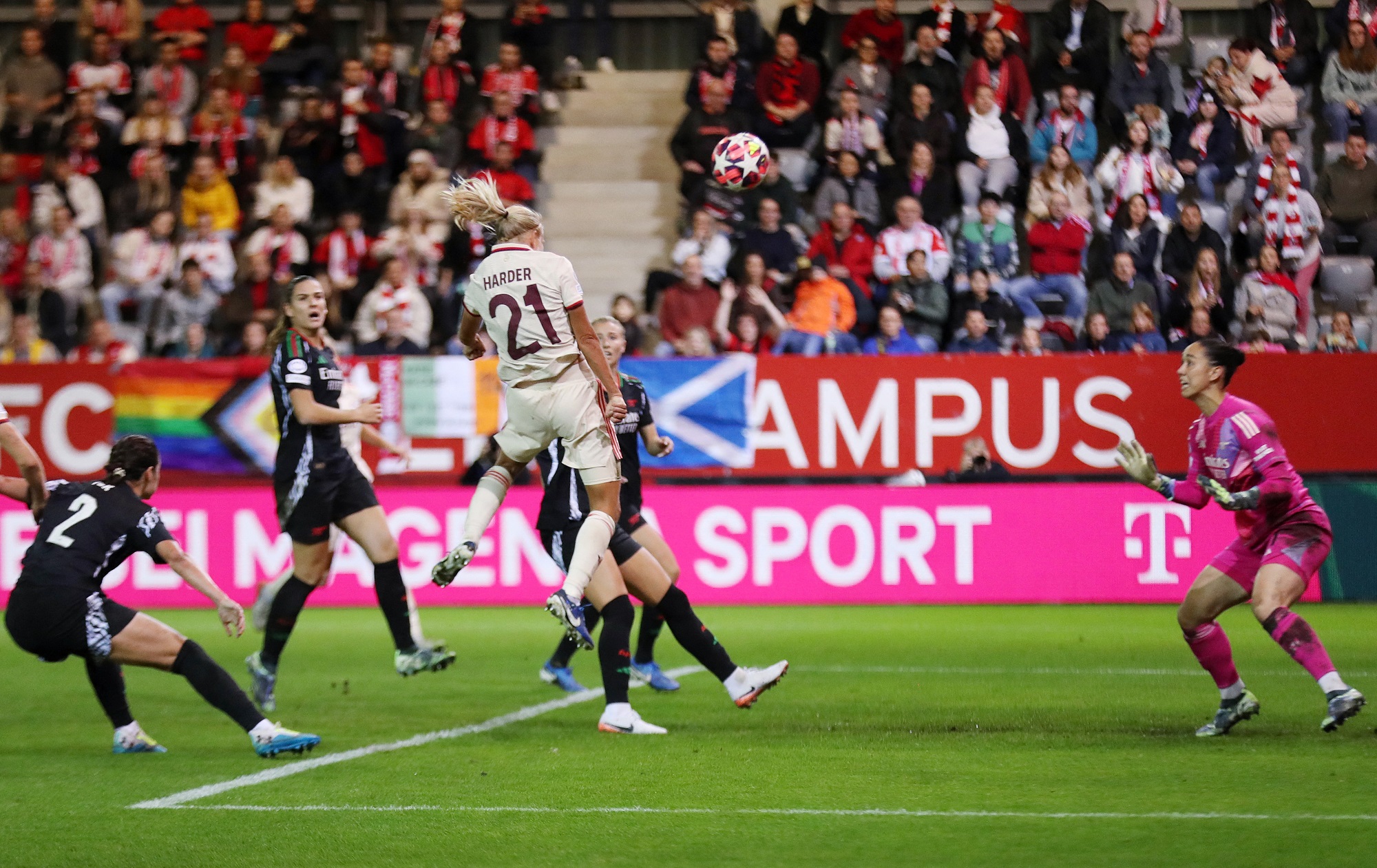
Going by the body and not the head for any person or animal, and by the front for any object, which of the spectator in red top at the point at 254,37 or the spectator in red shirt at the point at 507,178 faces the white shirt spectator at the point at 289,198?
the spectator in red top at the point at 254,37

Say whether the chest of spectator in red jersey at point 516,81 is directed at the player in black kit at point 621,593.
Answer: yes

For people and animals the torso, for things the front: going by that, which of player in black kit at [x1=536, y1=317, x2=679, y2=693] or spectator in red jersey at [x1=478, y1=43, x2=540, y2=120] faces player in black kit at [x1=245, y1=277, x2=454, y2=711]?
the spectator in red jersey

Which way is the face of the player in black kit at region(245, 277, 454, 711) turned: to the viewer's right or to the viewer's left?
to the viewer's right

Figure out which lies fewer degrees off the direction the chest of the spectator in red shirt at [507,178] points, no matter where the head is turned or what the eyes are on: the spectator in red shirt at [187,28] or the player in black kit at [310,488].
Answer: the player in black kit

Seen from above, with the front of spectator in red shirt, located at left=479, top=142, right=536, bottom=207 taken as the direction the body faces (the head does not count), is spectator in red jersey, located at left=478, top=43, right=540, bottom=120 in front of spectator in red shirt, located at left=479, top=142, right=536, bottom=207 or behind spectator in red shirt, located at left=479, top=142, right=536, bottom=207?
behind

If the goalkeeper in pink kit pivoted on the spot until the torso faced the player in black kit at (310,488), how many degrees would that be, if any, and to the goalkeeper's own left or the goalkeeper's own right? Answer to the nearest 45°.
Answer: approximately 45° to the goalkeeper's own right

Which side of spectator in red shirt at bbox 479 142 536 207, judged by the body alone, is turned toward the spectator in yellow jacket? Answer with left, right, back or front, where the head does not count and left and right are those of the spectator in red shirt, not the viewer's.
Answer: right

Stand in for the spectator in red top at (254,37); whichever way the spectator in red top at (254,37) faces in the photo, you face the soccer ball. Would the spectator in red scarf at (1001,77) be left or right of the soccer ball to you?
left

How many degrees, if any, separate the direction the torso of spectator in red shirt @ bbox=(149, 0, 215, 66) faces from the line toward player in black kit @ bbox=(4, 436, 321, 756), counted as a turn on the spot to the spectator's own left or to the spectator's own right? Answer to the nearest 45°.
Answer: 0° — they already face them
